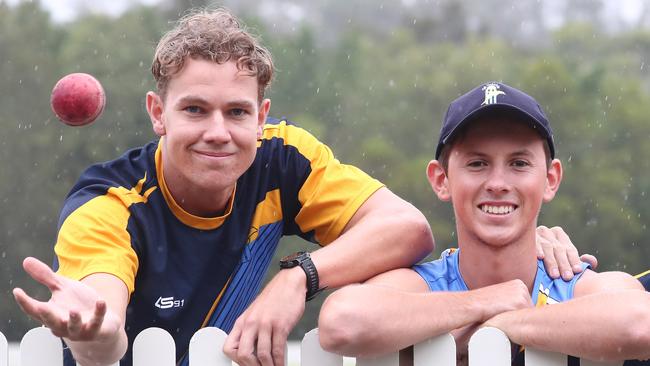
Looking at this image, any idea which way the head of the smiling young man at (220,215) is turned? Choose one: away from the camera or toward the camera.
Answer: toward the camera

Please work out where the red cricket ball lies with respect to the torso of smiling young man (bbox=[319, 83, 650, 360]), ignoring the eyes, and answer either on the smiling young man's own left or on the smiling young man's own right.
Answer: on the smiling young man's own right

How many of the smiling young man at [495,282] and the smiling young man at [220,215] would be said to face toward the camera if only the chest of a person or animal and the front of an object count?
2

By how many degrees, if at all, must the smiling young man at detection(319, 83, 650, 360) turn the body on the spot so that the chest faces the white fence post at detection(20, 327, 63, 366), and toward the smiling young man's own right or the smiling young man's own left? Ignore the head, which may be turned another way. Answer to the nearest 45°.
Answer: approximately 90° to the smiling young man's own right

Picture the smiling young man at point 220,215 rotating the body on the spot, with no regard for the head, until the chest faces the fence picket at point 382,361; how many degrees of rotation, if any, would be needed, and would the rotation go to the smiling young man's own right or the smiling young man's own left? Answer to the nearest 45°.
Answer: approximately 45° to the smiling young man's own left

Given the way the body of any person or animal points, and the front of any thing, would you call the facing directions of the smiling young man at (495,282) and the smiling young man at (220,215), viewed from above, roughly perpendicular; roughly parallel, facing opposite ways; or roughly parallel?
roughly parallel

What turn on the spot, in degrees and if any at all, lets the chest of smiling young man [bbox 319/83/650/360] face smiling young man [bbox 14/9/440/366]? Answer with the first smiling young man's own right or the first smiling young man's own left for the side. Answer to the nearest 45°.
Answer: approximately 90° to the first smiling young man's own right

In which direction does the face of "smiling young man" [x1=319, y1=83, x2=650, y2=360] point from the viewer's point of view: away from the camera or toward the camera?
toward the camera

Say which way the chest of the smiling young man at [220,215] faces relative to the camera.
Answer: toward the camera
